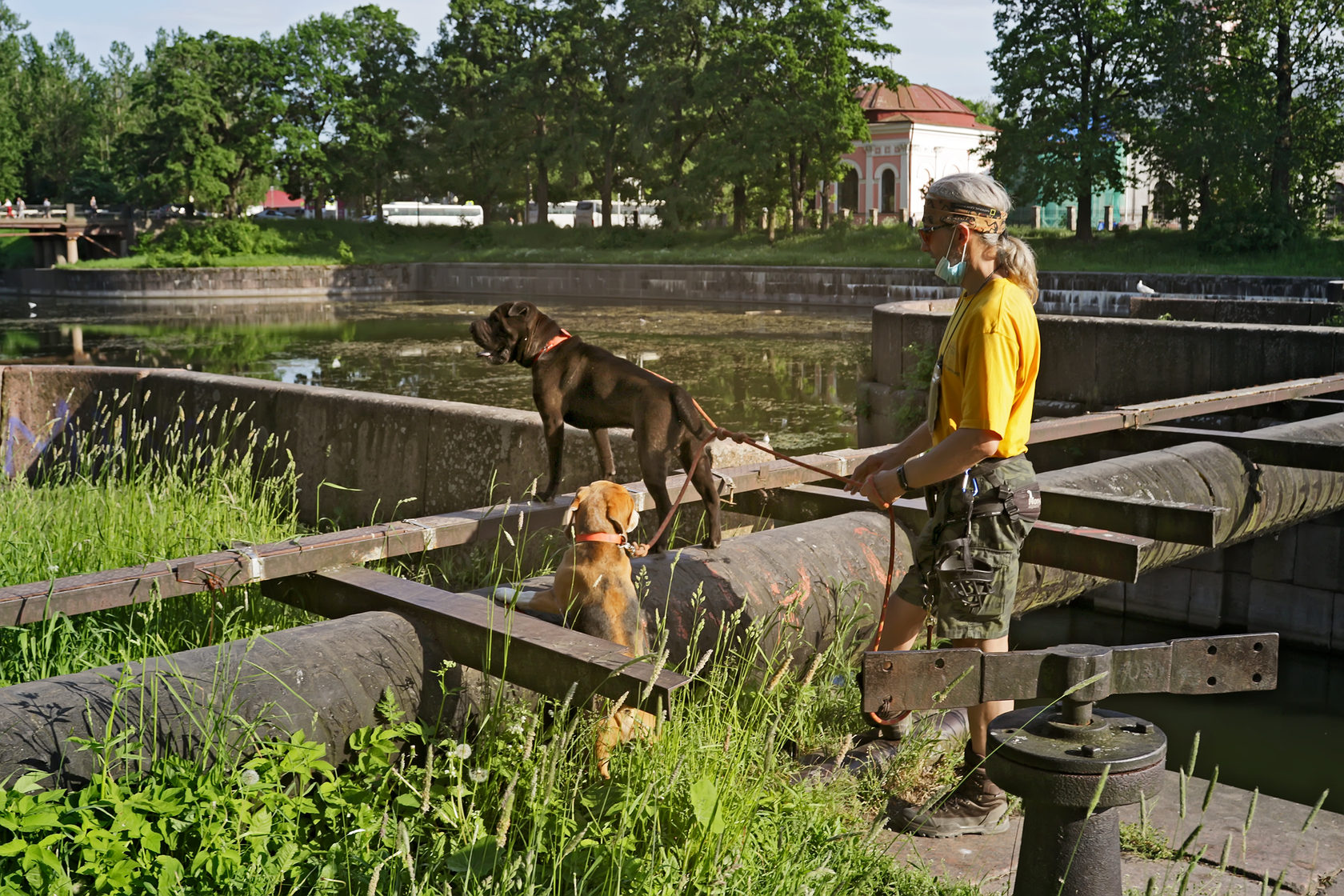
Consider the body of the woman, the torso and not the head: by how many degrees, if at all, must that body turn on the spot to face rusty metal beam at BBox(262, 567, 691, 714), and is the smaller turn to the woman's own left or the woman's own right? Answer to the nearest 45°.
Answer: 0° — they already face it

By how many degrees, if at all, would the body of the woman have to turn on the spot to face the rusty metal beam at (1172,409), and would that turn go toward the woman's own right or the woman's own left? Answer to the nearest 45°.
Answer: approximately 90° to the woman's own right

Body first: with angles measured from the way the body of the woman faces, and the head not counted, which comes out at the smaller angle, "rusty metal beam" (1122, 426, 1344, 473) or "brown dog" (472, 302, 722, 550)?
the brown dog

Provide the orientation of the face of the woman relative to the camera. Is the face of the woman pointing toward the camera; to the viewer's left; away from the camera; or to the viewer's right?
to the viewer's left

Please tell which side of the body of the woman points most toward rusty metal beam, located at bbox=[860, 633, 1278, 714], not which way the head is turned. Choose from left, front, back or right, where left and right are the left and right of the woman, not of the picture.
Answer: left

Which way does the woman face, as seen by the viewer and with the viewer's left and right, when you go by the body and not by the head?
facing to the left of the viewer

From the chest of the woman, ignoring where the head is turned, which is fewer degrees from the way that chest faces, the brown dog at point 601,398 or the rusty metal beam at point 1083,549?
the brown dog

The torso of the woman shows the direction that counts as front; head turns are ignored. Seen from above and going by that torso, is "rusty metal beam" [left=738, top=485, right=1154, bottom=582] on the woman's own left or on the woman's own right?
on the woman's own right

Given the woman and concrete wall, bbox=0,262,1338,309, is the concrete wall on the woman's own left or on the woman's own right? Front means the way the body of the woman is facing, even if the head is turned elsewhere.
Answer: on the woman's own right

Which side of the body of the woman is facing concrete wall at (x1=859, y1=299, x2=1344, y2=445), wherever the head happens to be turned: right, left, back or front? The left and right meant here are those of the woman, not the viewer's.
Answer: right
